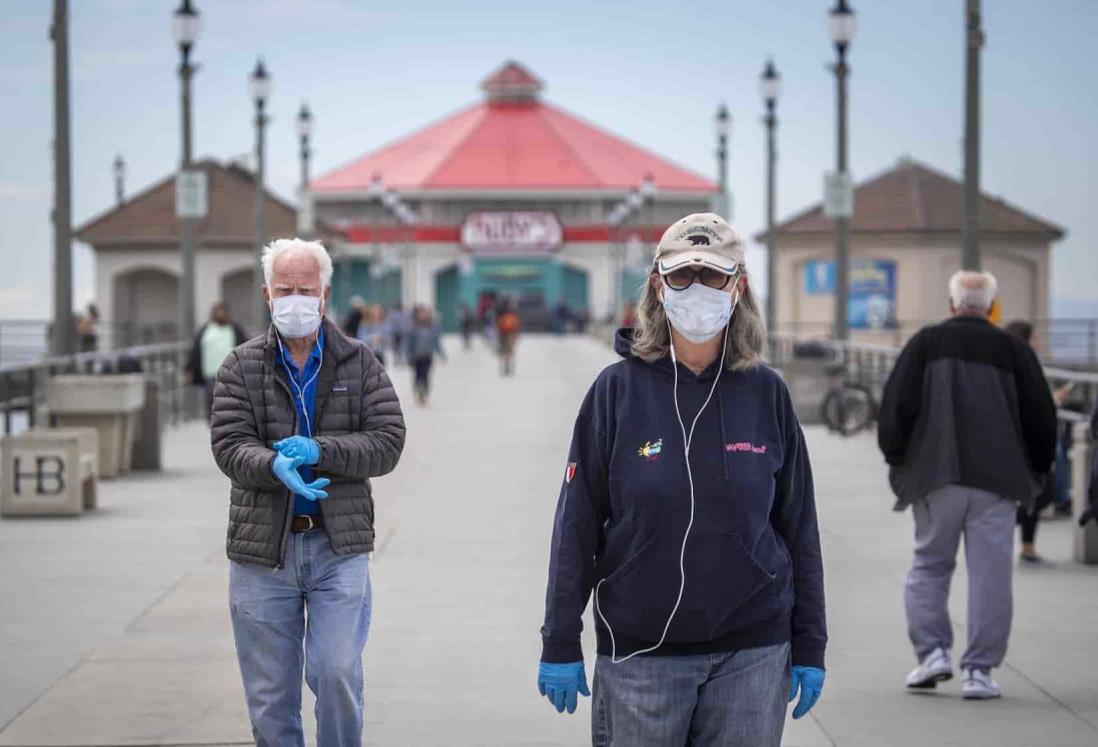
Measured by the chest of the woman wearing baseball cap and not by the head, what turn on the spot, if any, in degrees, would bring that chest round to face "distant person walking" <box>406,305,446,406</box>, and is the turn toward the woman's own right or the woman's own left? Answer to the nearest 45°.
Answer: approximately 180°

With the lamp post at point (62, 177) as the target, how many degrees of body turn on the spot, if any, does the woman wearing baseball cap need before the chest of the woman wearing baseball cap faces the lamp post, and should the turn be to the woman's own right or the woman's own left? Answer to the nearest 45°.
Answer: approximately 135° to the woman's own right

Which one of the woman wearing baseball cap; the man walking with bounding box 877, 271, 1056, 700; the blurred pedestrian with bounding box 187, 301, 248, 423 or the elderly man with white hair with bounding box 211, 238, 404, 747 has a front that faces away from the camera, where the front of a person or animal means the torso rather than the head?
the man walking

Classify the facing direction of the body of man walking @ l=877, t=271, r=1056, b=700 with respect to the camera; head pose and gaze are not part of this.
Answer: away from the camera

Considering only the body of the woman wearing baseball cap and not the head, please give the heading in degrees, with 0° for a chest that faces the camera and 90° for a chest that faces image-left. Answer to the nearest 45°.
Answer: approximately 0°

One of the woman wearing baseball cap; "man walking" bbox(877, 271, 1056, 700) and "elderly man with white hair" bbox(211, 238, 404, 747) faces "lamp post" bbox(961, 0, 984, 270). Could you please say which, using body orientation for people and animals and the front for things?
the man walking

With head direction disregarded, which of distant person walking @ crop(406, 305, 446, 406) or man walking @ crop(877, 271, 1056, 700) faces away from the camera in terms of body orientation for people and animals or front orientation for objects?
the man walking

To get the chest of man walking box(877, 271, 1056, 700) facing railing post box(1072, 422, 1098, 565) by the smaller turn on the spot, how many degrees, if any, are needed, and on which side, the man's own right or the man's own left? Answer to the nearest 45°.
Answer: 0° — they already face it

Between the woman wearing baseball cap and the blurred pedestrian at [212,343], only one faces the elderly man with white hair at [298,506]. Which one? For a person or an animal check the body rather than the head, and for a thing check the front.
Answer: the blurred pedestrian
